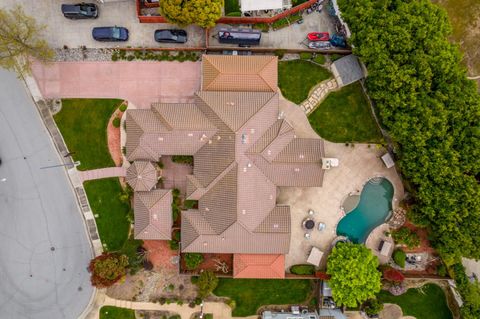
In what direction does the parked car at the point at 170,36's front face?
to the viewer's right

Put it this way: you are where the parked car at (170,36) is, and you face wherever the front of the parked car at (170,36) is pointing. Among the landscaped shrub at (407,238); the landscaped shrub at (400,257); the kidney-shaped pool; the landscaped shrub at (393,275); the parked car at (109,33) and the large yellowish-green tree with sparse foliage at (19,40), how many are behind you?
2

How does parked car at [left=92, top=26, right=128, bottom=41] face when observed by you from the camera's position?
facing to the right of the viewer
